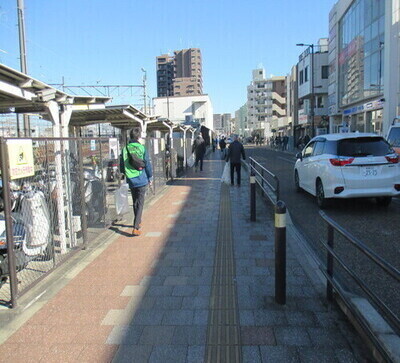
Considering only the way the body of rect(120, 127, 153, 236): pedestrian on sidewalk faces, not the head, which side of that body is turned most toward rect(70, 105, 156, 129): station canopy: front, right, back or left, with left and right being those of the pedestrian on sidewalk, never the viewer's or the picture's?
front

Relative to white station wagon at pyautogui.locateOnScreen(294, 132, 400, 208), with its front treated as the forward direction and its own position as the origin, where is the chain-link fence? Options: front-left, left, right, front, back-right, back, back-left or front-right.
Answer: left

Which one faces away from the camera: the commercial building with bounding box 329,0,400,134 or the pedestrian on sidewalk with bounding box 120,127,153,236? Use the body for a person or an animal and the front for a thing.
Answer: the pedestrian on sidewalk

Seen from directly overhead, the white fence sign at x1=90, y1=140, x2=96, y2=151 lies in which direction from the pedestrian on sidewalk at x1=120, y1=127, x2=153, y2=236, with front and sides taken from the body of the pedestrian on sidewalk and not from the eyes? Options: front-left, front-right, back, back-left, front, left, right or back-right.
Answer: front-left

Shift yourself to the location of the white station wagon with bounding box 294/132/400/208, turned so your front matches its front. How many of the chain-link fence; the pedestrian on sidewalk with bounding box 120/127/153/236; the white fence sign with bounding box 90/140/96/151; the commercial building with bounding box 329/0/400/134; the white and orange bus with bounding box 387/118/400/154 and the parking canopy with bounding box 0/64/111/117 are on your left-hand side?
4

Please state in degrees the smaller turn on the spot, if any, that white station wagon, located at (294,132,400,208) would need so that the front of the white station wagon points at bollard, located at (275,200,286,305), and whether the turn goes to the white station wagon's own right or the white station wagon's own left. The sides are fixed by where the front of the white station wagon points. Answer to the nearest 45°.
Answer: approximately 135° to the white station wagon's own left

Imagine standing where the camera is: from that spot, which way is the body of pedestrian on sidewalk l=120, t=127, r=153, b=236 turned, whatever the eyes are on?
away from the camera

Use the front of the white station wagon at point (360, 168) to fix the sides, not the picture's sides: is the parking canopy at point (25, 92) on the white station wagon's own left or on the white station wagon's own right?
on the white station wagon's own left

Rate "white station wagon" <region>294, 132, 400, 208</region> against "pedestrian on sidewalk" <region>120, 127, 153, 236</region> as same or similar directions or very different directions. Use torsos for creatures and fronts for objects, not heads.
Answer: same or similar directions

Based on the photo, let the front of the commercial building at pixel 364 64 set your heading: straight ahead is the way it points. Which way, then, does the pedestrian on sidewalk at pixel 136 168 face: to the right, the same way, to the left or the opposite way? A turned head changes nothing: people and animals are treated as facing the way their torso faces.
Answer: to the right

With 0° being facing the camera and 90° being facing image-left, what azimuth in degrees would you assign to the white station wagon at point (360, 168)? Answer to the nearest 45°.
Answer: approximately 135°

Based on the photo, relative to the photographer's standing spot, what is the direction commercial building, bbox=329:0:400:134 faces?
facing the viewer and to the left of the viewer
